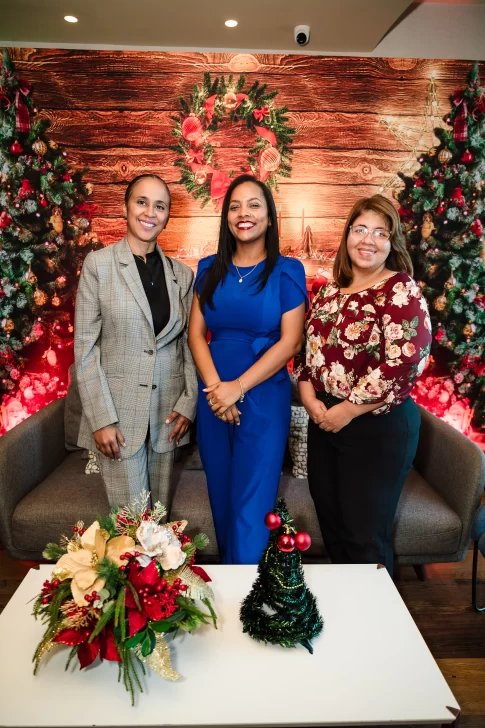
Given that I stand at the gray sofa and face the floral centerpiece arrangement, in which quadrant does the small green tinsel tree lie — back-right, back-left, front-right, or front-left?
front-left

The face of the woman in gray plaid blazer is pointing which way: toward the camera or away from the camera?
toward the camera

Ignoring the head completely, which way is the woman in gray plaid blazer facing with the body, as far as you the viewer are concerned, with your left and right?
facing the viewer and to the right of the viewer

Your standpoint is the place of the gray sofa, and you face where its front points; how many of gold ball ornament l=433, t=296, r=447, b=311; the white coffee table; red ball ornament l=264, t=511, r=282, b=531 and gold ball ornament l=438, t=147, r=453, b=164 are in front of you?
2

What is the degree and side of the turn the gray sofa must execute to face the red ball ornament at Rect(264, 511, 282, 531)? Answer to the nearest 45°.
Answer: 0° — it already faces it

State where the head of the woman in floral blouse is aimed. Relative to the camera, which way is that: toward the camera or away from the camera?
toward the camera

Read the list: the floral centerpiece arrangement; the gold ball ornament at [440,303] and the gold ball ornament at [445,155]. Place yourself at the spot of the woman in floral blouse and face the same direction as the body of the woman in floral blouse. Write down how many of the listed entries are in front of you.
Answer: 1

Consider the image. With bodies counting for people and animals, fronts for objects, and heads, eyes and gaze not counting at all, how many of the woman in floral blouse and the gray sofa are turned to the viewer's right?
0

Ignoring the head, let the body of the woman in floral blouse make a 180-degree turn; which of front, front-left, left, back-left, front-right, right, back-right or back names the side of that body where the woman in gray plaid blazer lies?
back-left

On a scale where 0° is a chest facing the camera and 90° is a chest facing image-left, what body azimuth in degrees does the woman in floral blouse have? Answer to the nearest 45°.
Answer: approximately 45°

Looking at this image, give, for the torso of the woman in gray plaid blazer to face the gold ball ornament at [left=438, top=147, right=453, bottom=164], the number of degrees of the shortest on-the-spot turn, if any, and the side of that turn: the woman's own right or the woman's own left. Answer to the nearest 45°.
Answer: approximately 90° to the woman's own left

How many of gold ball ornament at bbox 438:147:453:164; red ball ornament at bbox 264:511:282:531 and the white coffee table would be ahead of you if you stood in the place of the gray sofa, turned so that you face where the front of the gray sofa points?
2

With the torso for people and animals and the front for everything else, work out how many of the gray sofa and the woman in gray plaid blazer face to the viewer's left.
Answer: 0

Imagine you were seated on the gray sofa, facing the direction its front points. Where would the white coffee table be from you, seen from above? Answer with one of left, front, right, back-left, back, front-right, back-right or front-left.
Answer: front

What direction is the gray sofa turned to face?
toward the camera

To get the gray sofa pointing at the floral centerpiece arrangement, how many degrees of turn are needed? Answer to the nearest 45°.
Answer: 0° — it already faces it
